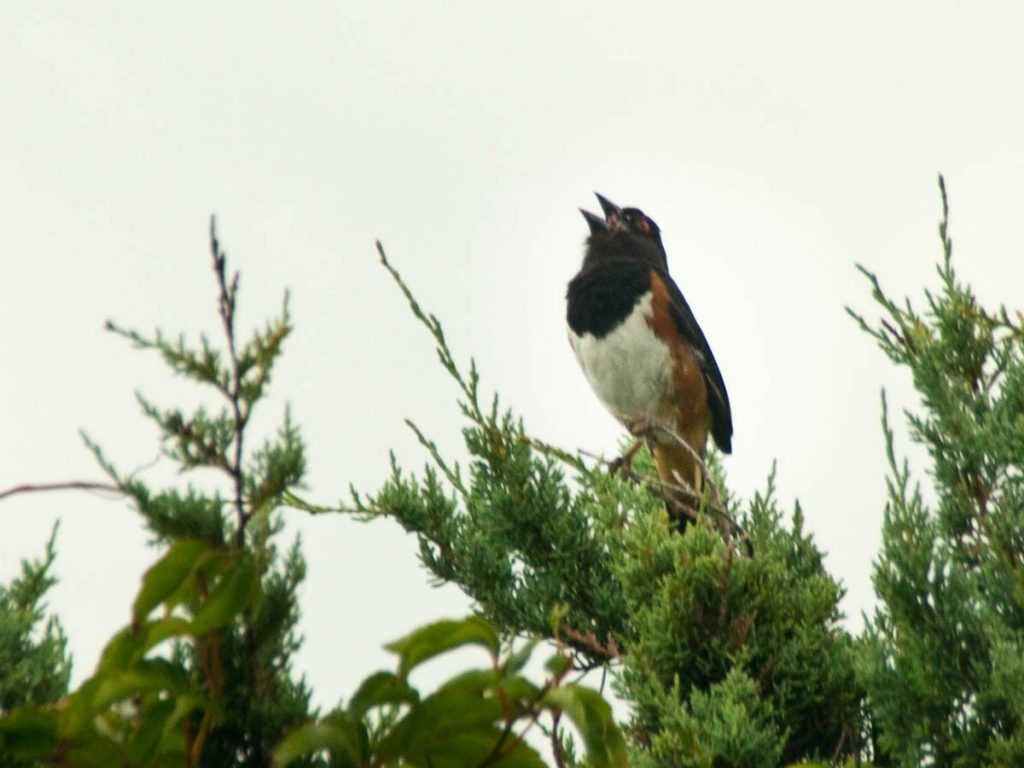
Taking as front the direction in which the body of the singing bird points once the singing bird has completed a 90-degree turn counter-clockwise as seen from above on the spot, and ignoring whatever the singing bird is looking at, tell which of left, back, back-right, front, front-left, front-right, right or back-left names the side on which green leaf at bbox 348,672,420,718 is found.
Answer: front-right

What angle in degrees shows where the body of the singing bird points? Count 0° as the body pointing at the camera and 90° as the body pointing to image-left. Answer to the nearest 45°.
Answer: approximately 45°

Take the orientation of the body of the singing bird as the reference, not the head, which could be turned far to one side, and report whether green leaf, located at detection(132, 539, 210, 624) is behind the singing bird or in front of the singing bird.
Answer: in front

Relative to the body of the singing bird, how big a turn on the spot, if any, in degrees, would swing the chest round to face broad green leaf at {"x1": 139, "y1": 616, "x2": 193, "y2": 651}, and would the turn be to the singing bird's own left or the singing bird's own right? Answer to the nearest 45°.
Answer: approximately 45° to the singing bird's own left

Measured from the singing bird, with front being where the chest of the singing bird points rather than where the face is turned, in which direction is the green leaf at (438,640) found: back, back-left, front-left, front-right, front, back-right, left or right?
front-left

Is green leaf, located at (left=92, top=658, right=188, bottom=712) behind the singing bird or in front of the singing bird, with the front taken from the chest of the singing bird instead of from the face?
in front

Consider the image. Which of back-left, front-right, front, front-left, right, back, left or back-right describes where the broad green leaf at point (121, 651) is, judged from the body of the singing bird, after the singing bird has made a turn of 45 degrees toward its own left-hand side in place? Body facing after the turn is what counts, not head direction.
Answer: front

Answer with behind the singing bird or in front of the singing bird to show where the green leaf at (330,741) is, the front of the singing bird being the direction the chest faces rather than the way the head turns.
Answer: in front

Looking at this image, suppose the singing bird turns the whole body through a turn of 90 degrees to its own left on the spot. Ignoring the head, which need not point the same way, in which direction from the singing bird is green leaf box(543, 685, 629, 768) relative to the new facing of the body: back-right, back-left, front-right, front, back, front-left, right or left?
front-right
